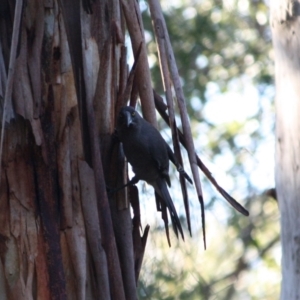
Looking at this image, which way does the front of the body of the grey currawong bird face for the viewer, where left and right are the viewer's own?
facing the viewer and to the left of the viewer

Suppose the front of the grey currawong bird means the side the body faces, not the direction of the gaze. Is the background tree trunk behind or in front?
behind
